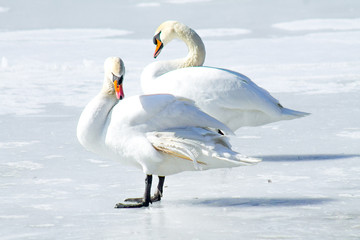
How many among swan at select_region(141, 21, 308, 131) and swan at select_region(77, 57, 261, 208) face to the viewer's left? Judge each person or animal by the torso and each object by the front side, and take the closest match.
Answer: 2

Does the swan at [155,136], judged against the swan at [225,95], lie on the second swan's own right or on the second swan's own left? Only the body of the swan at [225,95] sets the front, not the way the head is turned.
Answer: on the second swan's own left

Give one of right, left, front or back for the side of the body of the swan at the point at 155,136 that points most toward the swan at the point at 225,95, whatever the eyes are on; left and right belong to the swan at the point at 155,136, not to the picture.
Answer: right

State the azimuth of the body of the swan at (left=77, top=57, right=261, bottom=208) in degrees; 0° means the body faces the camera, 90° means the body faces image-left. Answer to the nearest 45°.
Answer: approximately 90°

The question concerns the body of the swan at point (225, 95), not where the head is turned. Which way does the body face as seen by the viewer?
to the viewer's left
